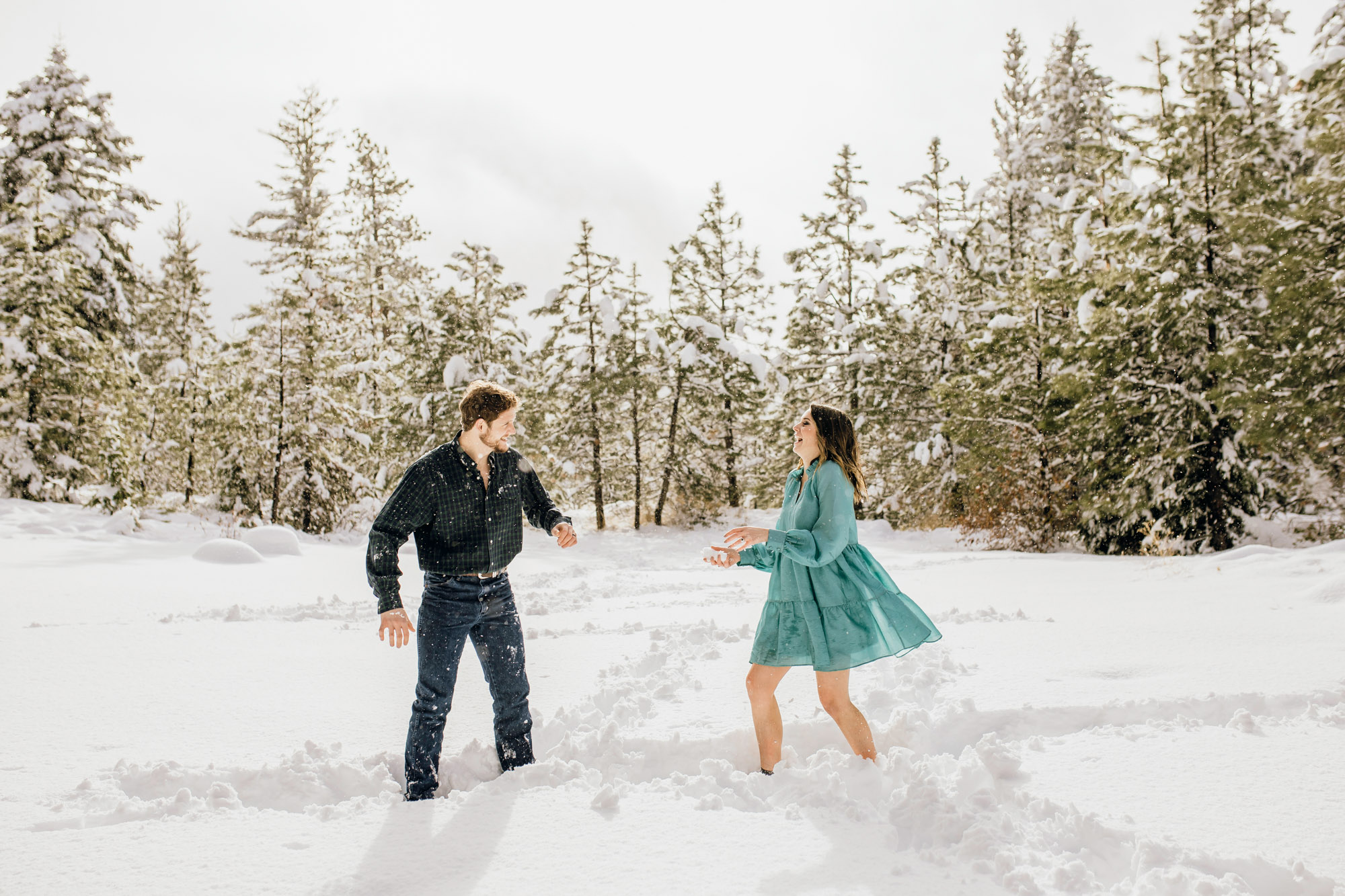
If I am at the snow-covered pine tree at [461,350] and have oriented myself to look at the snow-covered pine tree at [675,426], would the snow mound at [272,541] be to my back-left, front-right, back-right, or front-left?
back-right

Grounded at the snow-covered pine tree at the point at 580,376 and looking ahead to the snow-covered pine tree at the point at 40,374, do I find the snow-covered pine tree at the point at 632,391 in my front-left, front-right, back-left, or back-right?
back-left

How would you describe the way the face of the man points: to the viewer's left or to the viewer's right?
to the viewer's right

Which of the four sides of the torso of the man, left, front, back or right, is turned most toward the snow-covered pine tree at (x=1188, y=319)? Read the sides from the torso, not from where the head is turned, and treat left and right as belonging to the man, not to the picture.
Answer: left

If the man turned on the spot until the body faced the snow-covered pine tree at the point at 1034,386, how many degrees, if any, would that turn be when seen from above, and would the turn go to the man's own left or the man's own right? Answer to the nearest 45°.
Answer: approximately 90° to the man's own left

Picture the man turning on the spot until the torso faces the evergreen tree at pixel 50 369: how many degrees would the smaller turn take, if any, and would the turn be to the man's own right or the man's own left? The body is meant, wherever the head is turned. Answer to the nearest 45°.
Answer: approximately 180°

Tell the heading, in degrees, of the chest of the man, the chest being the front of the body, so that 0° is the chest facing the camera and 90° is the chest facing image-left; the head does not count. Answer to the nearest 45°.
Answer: approximately 315°

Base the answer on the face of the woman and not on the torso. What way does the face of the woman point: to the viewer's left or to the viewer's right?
to the viewer's left

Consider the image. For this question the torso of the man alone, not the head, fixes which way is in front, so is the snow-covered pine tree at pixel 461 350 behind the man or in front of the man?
behind

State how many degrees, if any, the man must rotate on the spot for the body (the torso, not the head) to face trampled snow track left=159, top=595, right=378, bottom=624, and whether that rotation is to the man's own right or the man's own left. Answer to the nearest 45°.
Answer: approximately 135° to the man's own left

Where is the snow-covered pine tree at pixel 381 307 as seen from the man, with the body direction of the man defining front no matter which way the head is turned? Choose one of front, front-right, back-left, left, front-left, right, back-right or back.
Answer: back-left

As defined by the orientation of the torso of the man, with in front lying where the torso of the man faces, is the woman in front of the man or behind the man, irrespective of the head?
in front
